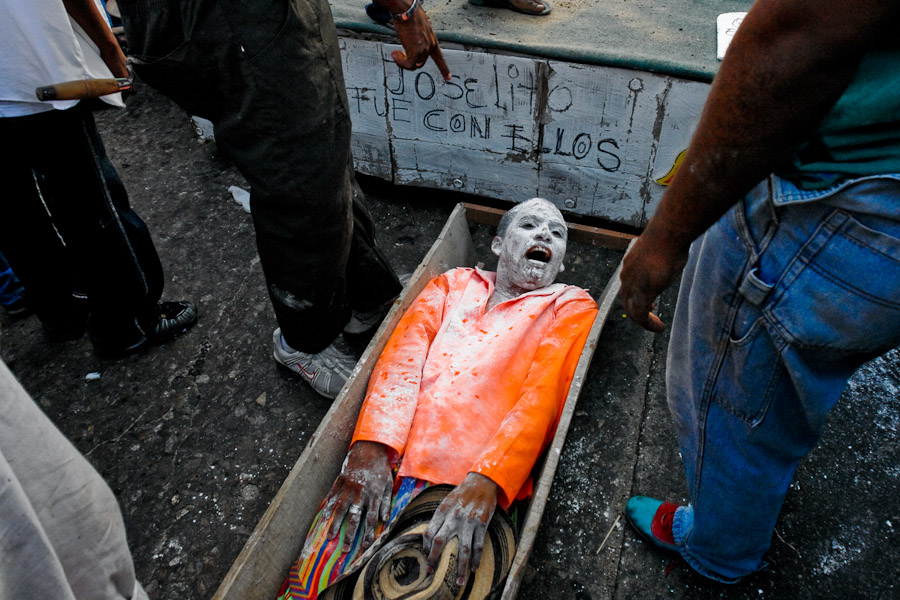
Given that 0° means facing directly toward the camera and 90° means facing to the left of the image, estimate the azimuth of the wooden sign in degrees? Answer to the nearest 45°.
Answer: approximately 0°

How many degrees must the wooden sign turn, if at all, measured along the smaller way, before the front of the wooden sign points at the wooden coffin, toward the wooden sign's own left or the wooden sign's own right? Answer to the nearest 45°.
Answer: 0° — it already faces it
